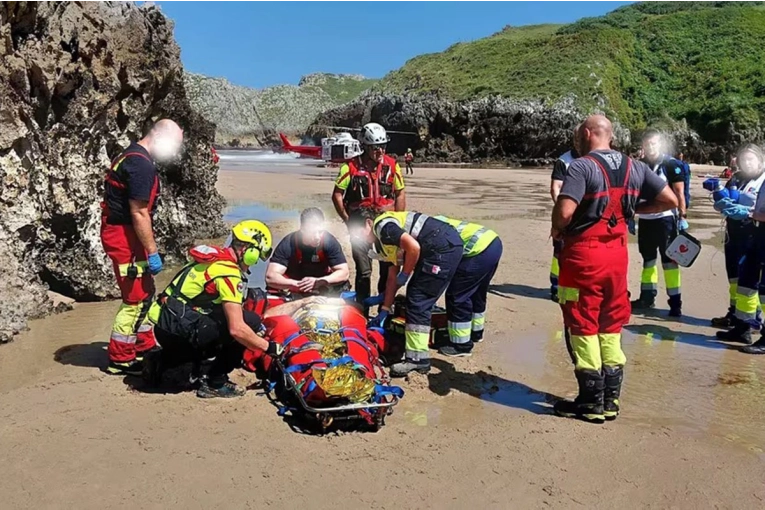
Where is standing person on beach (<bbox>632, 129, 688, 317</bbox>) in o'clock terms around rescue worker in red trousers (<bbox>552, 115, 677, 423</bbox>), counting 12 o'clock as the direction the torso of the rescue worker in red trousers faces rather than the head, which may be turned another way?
The standing person on beach is roughly at 2 o'clock from the rescue worker in red trousers.

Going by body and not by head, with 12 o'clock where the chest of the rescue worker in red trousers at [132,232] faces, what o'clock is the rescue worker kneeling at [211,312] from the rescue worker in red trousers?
The rescue worker kneeling is roughly at 2 o'clock from the rescue worker in red trousers.

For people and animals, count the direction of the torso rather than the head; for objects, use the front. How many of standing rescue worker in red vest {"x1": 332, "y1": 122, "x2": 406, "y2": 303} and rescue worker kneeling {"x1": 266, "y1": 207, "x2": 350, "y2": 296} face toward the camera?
2

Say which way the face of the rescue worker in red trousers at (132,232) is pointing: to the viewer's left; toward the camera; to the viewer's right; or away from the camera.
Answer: to the viewer's right

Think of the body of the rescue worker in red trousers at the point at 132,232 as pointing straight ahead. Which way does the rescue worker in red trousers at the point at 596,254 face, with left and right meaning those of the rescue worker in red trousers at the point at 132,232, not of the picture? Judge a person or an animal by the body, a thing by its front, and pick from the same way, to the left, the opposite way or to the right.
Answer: to the left

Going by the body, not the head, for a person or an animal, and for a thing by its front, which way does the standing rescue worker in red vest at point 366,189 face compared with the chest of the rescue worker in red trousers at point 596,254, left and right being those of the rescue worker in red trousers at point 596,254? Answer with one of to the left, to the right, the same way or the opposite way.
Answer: the opposite way

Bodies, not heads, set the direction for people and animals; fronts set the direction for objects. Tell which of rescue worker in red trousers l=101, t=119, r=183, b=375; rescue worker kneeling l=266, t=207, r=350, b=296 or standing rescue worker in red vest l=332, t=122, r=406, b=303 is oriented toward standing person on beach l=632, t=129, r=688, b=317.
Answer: rescue worker in red trousers l=101, t=119, r=183, b=375

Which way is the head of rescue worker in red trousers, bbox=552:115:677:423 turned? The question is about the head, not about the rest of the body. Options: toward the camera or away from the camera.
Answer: away from the camera

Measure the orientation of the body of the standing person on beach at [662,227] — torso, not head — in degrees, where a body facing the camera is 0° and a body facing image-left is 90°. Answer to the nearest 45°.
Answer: approximately 45°

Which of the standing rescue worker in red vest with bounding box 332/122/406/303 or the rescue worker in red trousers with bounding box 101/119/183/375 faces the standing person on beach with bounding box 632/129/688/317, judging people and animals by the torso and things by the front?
the rescue worker in red trousers with bounding box 101/119/183/375

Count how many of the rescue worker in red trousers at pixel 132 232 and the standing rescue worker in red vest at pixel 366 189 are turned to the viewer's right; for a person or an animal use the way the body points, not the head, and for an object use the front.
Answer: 1

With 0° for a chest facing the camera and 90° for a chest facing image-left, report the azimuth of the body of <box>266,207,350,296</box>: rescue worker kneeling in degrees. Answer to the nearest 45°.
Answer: approximately 0°

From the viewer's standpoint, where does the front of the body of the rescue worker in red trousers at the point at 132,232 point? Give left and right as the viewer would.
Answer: facing to the right of the viewer
